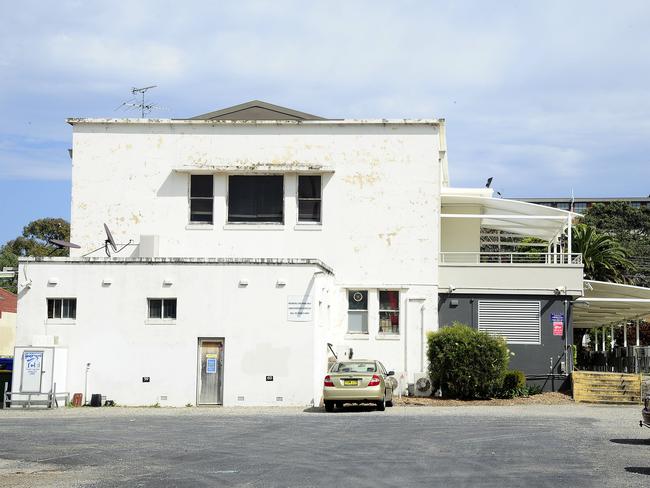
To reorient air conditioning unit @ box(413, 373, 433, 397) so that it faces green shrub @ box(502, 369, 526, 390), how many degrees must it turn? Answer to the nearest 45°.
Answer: approximately 90° to its left

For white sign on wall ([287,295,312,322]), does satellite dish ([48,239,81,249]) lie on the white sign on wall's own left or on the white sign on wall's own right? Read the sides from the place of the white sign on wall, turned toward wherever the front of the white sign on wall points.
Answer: on the white sign on wall's own right

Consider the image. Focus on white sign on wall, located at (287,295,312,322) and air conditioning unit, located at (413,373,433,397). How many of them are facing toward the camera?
2

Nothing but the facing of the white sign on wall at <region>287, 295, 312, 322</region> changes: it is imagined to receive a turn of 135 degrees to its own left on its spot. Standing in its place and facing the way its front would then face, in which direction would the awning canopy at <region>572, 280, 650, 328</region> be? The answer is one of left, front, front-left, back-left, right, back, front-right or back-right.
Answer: front

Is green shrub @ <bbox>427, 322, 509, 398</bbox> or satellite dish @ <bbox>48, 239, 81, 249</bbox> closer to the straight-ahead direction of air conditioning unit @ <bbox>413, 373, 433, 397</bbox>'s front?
the green shrub
